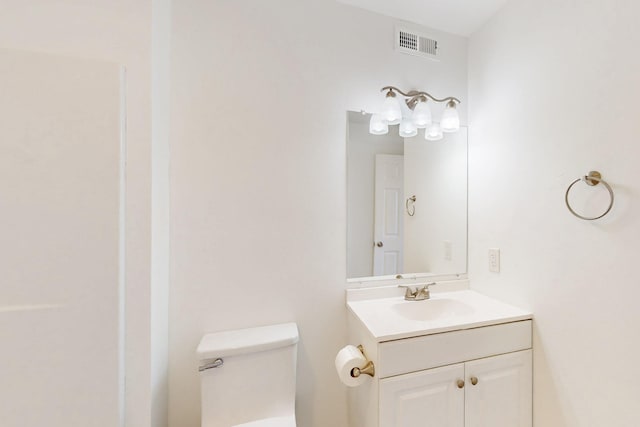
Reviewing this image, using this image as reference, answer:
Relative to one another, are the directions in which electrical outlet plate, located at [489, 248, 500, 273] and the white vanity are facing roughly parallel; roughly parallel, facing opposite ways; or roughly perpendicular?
roughly perpendicular

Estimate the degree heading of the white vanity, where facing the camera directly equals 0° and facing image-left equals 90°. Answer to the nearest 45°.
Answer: approximately 315°

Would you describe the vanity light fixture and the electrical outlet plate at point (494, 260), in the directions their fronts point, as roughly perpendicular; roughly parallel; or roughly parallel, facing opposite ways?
roughly perpendicular

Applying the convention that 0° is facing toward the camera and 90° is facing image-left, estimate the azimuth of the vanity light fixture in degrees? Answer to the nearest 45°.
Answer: approximately 315°
